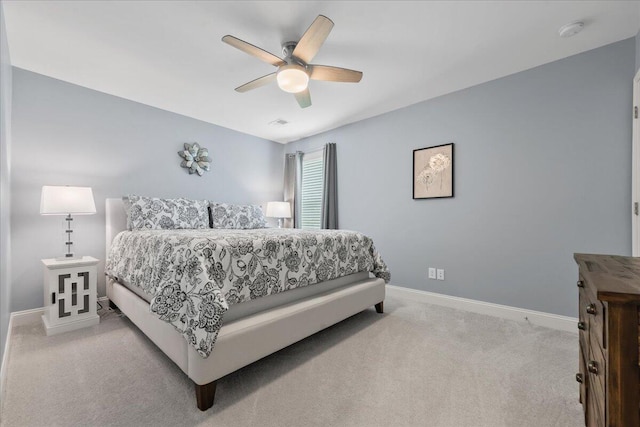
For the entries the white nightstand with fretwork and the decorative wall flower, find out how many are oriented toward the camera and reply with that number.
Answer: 2

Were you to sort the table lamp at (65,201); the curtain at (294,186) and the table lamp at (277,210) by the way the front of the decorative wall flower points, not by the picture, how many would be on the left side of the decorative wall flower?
2

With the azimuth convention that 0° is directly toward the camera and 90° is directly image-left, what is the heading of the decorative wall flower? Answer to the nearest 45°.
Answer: approximately 0°

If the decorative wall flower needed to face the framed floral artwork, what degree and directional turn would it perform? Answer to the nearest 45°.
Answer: approximately 45° to its left

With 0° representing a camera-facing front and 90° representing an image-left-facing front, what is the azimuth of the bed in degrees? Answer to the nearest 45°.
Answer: approximately 315°

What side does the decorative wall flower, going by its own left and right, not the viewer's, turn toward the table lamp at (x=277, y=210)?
left

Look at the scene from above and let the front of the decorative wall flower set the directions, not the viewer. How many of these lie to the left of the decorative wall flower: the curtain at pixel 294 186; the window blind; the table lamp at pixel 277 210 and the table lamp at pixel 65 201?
3

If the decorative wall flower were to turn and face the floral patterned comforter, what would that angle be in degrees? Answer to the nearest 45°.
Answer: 0° — it already faces it

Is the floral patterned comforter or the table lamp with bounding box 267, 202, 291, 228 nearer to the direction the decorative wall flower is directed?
the floral patterned comforter

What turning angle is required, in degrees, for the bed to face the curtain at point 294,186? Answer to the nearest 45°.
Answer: approximately 135° to its left
